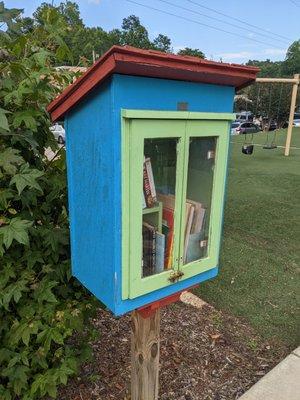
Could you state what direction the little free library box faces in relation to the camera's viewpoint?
facing the viewer and to the right of the viewer
